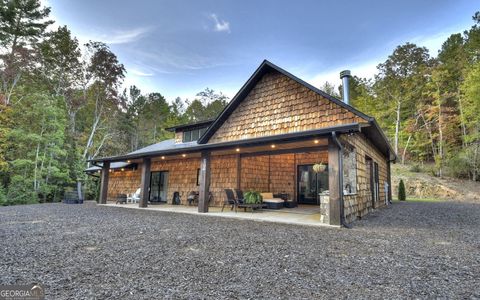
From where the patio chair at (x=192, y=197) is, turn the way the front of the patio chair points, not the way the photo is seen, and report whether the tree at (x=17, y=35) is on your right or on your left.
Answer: on your right

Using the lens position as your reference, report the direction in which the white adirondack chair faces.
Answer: facing the viewer and to the left of the viewer

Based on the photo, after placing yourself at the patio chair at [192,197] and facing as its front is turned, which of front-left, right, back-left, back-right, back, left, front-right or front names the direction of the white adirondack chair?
right

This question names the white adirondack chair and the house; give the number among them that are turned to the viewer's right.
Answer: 0

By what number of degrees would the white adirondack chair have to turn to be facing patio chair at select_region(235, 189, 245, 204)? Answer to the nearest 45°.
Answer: approximately 90° to its left

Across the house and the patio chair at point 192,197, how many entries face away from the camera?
0

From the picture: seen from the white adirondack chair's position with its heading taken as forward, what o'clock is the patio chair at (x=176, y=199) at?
The patio chair is roughly at 9 o'clock from the white adirondack chair.

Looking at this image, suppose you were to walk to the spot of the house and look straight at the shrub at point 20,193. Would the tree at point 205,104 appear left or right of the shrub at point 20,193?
right

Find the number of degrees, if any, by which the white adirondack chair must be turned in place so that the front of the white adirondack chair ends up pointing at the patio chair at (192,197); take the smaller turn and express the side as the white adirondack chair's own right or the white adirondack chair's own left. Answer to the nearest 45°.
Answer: approximately 90° to the white adirondack chair's own left

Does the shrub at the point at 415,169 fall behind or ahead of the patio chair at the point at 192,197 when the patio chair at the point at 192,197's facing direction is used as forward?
behind

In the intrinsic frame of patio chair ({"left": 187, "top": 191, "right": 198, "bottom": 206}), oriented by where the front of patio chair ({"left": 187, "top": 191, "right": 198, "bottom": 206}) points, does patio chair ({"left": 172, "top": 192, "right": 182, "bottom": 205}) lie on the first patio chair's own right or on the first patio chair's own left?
on the first patio chair's own right

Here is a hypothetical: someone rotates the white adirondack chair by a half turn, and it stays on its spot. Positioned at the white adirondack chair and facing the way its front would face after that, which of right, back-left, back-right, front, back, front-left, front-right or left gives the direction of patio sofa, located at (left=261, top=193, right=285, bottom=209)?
right
